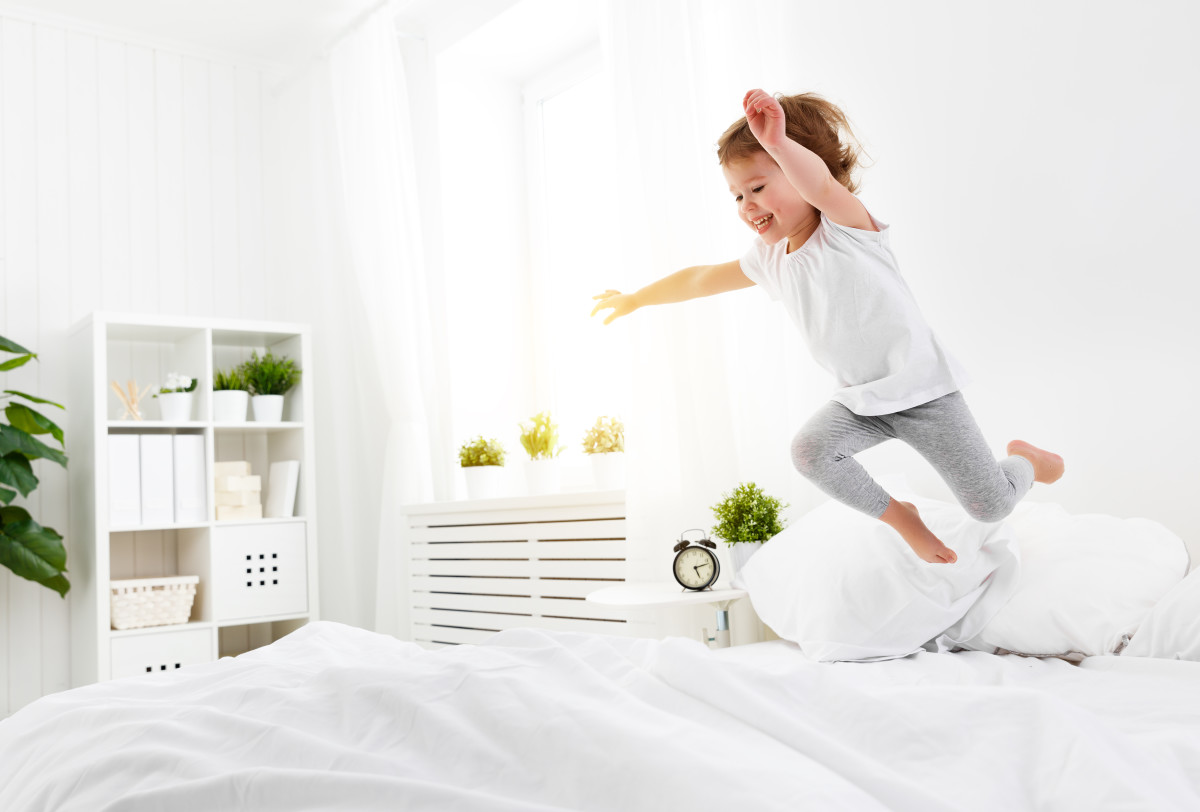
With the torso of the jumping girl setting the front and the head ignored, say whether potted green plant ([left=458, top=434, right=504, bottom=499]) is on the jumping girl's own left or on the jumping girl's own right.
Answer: on the jumping girl's own right

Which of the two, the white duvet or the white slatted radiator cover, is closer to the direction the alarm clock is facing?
the white duvet

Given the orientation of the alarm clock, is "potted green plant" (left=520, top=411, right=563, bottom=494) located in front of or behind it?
behind

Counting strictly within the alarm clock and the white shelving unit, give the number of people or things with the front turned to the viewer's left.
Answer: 0

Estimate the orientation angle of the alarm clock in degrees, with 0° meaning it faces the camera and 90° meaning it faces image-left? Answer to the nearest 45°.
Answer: approximately 0°

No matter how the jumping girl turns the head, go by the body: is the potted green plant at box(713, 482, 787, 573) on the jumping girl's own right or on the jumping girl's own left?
on the jumping girl's own right

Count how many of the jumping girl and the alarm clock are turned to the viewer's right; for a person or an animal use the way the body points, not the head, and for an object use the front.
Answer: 0

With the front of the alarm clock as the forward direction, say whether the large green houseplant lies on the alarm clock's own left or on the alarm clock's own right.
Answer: on the alarm clock's own right

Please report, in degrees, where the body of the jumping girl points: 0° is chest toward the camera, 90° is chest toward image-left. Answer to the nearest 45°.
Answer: approximately 45°

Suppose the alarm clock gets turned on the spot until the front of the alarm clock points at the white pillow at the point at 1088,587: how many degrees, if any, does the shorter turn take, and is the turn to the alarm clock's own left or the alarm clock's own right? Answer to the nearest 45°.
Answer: approximately 45° to the alarm clock's own left

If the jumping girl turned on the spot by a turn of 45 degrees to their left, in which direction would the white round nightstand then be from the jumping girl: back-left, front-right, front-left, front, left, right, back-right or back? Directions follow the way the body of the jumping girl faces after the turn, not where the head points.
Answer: back-right
